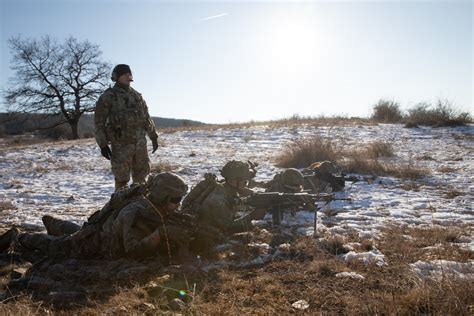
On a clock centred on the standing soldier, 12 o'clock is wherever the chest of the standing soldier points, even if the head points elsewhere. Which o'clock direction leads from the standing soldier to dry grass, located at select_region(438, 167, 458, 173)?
The dry grass is roughly at 10 o'clock from the standing soldier.

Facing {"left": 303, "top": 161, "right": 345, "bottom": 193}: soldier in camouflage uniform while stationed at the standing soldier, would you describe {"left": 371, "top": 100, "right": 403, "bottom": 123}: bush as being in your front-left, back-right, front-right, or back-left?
front-left

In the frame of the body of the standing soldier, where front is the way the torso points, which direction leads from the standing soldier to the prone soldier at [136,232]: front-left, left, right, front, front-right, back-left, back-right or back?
front-right

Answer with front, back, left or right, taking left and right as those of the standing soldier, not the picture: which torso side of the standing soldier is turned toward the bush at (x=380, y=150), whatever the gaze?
left

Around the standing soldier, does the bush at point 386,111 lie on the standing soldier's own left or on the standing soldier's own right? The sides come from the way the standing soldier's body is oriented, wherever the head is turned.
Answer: on the standing soldier's own left

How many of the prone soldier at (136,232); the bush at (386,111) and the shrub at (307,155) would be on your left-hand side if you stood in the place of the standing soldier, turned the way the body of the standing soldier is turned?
2

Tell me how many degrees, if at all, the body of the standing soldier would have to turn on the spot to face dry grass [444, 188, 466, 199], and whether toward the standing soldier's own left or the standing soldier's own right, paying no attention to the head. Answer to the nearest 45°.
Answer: approximately 45° to the standing soldier's own left

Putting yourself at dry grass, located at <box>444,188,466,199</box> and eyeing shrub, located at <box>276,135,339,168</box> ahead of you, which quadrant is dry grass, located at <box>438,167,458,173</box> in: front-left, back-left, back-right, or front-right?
front-right

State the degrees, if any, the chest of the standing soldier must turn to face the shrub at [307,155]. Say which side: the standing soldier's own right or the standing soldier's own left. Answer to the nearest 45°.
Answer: approximately 90° to the standing soldier's own left

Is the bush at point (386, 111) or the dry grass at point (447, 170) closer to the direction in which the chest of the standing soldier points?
the dry grass
